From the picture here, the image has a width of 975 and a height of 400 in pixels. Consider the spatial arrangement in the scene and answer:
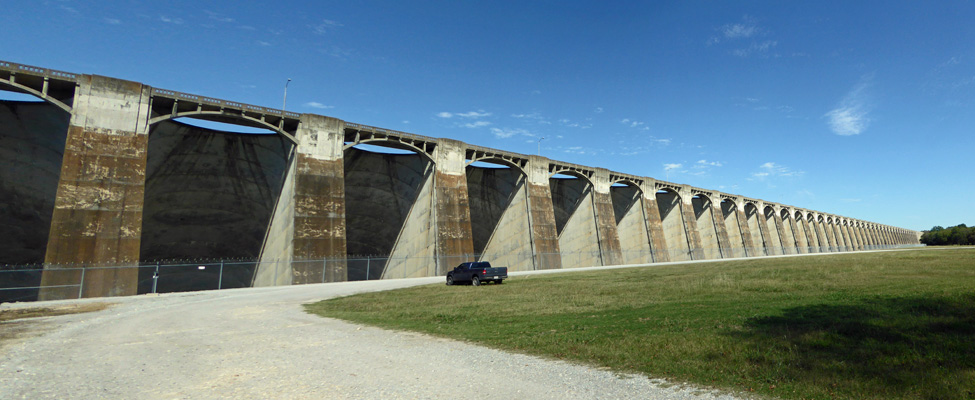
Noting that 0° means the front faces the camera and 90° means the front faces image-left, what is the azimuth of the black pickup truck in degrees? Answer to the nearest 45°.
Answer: approximately 135°
